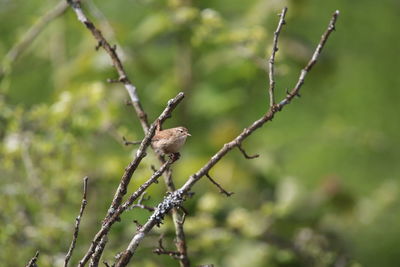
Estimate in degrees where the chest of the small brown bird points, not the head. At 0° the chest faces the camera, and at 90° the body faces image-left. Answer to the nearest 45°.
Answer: approximately 270°
